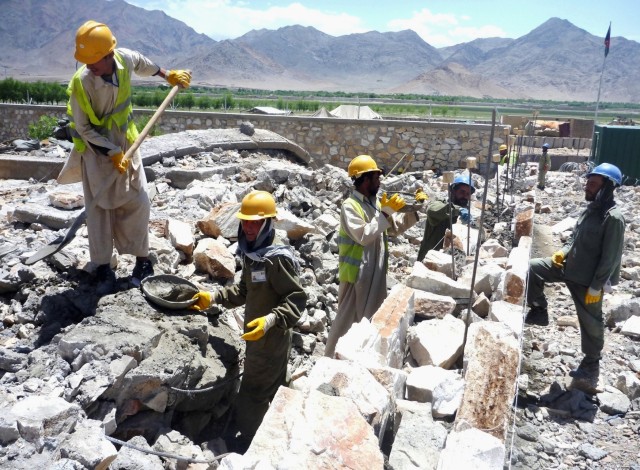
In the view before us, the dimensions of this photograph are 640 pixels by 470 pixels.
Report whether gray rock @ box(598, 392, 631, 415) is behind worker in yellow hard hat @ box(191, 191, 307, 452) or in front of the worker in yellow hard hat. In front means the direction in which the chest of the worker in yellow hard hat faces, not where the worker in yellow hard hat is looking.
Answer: behind

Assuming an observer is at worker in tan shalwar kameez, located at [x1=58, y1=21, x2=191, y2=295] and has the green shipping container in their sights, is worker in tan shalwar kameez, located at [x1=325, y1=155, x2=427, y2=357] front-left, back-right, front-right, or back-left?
front-right

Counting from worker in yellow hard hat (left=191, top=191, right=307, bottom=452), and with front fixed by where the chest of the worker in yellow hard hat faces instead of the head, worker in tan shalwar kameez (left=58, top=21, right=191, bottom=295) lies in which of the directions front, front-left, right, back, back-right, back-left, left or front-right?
right

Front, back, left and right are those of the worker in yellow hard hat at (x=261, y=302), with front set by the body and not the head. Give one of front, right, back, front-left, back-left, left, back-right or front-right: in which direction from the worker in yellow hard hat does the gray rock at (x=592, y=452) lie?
back-left

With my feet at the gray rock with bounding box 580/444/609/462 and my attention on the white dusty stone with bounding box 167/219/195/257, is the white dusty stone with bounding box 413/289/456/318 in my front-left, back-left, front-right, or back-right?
front-right

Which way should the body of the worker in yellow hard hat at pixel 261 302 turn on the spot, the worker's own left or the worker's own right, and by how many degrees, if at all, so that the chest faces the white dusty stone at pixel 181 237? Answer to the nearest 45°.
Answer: approximately 135° to the worker's own right

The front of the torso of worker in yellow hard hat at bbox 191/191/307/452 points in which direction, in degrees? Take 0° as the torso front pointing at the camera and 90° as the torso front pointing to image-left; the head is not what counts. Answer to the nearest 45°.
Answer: approximately 45°

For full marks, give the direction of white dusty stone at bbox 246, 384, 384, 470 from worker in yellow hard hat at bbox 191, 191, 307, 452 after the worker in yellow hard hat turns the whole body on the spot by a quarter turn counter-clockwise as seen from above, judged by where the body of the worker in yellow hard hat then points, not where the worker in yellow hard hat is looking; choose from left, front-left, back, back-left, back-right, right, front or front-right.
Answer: front-right

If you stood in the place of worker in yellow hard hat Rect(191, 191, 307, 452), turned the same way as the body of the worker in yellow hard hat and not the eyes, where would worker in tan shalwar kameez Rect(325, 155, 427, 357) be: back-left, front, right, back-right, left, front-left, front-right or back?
back

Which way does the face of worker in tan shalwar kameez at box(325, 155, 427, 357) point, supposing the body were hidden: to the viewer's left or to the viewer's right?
to the viewer's right

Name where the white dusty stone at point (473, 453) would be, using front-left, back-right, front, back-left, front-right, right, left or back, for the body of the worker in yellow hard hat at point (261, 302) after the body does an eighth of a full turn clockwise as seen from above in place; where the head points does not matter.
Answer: back-left

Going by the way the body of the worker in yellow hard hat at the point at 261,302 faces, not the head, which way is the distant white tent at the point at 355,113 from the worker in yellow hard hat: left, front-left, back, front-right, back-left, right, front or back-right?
back-right

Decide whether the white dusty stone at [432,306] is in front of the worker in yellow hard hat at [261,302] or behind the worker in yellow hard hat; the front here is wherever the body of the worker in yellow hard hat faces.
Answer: behind
